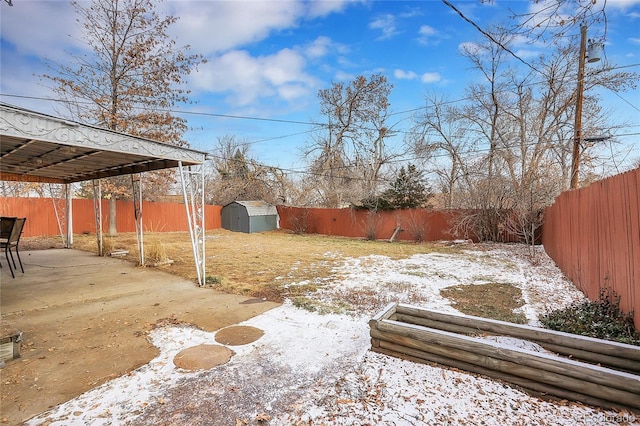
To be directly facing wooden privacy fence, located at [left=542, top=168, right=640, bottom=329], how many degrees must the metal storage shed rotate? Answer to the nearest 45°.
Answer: approximately 45° to its left

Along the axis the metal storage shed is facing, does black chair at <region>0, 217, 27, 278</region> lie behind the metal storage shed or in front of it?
in front

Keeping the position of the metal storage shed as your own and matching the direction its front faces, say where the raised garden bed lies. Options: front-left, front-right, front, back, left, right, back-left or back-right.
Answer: front-left

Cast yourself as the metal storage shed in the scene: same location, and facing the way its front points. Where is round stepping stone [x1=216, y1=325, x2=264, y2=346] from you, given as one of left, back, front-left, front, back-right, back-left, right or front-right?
front-left

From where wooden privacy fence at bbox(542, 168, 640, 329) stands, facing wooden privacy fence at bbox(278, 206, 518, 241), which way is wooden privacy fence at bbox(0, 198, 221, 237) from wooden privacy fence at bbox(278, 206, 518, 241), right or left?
left

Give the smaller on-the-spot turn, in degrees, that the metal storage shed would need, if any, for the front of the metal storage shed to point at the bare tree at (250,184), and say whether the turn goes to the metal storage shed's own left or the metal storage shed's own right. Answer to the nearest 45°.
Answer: approximately 135° to the metal storage shed's own right

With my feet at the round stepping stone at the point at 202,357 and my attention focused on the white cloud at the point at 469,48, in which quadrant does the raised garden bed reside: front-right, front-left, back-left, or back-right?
front-right

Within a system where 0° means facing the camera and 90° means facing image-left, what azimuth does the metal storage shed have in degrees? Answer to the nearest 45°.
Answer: approximately 45°

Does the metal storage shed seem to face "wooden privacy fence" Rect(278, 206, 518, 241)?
no

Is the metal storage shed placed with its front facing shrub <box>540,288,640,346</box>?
no

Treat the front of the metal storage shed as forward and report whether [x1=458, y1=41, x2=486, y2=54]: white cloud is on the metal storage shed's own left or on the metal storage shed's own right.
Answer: on the metal storage shed's own right

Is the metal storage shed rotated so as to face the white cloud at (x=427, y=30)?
no
